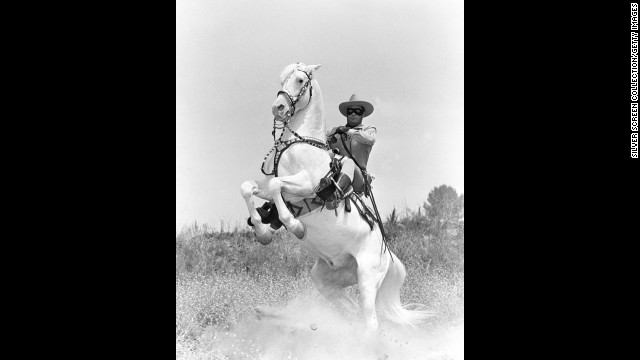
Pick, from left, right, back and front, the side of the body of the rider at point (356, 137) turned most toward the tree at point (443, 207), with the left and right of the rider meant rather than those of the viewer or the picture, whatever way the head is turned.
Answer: back

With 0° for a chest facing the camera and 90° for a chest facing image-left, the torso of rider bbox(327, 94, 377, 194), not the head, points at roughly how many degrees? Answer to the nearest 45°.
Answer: approximately 45°
